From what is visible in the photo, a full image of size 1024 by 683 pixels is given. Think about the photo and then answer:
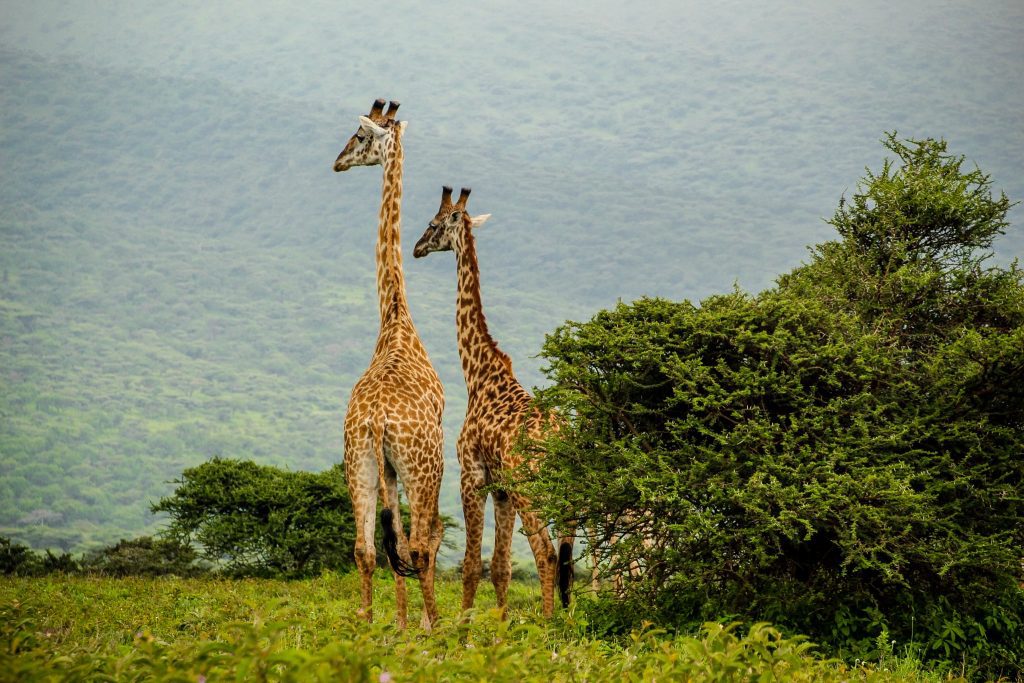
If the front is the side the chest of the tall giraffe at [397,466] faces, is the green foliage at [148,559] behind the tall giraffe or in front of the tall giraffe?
in front

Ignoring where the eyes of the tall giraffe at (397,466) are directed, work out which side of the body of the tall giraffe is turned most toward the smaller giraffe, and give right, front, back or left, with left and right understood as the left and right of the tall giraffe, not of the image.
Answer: right

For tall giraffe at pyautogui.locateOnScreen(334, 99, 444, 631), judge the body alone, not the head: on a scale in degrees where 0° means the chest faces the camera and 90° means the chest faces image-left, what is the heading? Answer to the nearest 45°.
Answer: approximately 180°

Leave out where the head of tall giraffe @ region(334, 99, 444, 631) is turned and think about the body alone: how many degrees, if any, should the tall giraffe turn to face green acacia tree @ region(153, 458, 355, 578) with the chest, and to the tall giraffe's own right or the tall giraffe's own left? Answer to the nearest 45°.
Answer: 0° — it already faces it

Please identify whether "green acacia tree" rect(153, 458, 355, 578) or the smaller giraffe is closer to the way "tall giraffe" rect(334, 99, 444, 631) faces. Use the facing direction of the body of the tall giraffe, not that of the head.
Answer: the green acacia tree

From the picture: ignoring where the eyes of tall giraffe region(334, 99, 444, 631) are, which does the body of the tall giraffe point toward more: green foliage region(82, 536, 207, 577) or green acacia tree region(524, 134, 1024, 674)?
the green foliage

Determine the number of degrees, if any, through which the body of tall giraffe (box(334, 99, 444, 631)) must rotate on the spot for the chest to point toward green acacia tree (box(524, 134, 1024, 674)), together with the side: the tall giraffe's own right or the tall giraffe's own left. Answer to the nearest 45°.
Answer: approximately 135° to the tall giraffe's own right

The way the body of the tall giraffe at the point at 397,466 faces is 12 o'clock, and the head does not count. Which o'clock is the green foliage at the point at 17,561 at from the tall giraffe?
The green foliage is roughly at 11 o'clock from the tall giraffe.
